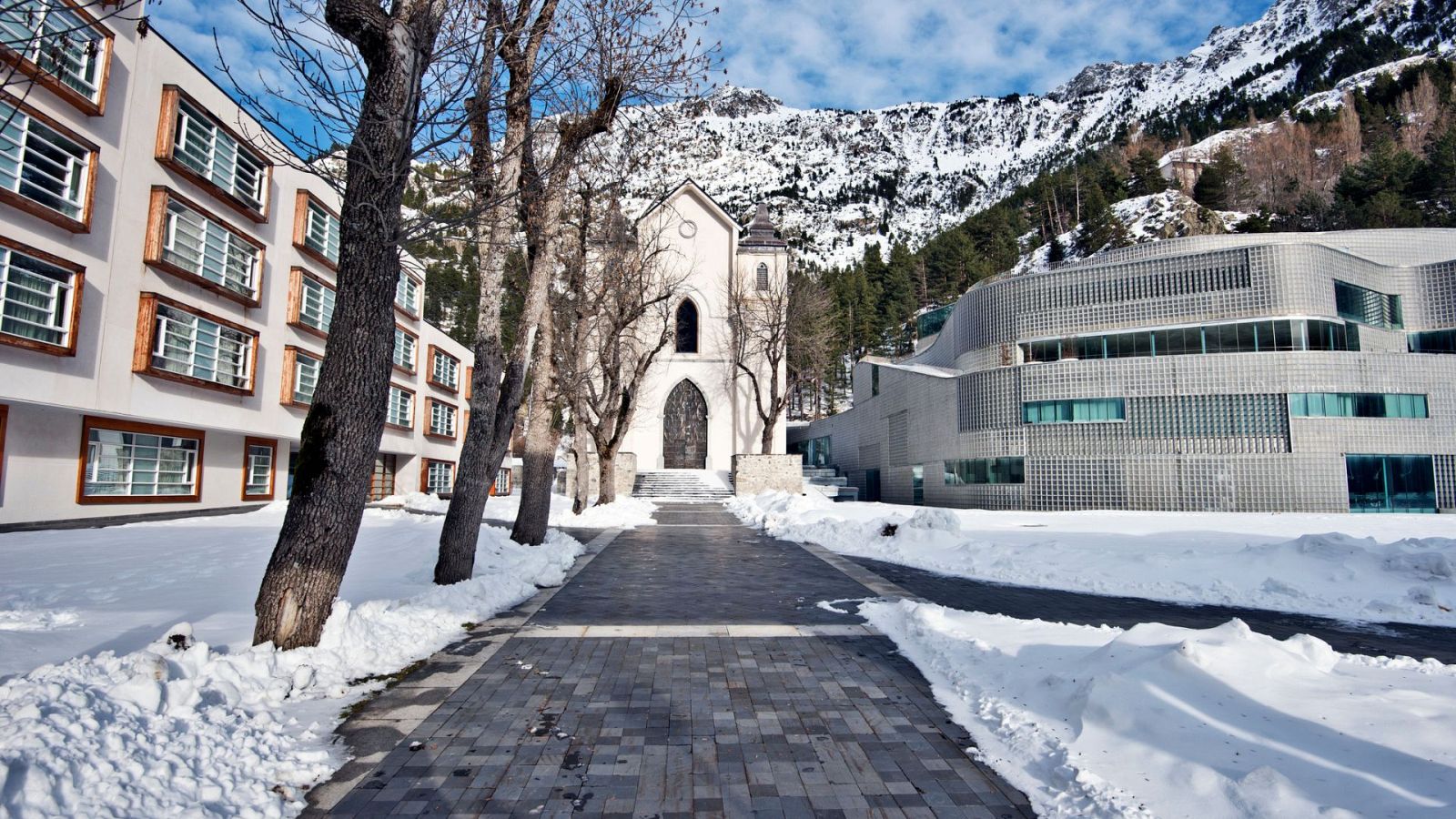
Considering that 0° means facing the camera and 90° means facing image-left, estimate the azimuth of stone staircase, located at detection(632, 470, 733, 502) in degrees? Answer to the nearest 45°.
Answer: approximately 0°

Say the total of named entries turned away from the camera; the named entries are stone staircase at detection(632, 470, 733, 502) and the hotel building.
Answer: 0

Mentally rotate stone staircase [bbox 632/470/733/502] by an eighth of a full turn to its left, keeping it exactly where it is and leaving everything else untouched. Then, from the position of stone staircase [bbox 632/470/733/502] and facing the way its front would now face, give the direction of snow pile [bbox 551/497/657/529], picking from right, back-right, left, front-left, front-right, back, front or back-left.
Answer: front-right

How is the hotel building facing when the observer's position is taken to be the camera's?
facing the viewer and to the right of the viewer

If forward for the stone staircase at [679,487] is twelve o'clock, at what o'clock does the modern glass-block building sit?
The modern glass-block building is roughly at 10 o'clock from the stone staircase.

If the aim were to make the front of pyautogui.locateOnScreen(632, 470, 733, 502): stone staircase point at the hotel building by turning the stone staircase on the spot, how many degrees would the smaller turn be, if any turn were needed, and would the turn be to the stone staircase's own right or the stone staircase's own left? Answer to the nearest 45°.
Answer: approximately 45° to the stone staircase's own right

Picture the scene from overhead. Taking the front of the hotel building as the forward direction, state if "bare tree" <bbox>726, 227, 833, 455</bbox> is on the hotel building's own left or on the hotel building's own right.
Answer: on the hotel building's own left

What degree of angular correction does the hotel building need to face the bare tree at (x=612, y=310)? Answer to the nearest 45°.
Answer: approximately 45° to its left

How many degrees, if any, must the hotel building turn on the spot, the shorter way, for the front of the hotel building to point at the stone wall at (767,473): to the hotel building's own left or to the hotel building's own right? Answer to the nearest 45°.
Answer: approximately 45° to the hotel building's own left

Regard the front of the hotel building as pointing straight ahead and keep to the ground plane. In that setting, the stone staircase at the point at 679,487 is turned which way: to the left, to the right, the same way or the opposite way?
to the right

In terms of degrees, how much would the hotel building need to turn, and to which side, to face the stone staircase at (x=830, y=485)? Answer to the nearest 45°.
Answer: approximately 45° to its left

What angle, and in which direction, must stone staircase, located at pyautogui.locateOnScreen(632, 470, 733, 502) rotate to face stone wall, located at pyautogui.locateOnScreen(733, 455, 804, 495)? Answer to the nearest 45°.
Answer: approximately 45° to its left

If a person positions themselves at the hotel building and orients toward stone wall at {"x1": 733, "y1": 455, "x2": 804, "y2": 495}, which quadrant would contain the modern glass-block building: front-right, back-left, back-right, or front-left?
front-right
